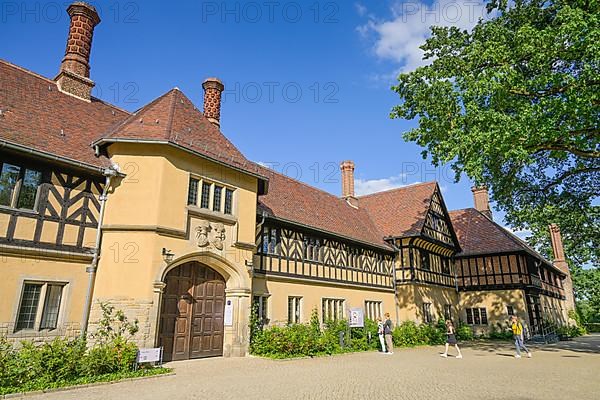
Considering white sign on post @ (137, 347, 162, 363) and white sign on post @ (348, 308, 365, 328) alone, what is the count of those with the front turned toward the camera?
2

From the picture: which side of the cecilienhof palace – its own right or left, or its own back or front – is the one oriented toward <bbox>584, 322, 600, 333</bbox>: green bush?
left

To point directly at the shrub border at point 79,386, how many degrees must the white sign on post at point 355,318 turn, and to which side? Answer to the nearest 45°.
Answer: approximately 45° to its right

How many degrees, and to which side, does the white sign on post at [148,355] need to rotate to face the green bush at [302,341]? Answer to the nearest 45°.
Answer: approximately 135° to its left

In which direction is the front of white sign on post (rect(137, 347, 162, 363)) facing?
toward the camera

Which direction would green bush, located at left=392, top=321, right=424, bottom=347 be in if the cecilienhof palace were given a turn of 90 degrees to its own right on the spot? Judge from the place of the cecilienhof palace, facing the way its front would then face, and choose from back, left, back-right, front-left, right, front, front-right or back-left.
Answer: back
